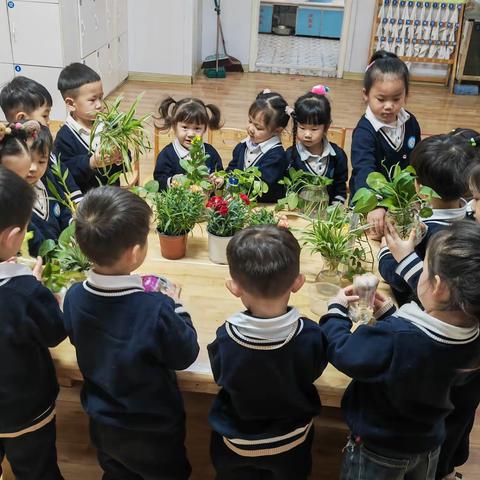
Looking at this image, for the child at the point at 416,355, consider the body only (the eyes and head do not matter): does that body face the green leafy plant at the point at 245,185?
yes

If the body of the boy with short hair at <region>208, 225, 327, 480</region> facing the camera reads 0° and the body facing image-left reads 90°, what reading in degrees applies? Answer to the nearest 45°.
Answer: approximately 180°

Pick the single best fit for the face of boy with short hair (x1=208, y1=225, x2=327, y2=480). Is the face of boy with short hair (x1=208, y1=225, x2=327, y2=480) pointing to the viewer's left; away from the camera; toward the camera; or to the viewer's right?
away from the camera

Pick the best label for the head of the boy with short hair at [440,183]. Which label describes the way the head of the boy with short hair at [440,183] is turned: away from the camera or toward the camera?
away from the camera

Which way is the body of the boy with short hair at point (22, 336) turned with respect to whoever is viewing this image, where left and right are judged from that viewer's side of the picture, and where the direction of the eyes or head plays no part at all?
facing away from the viewer and to the right of the viewer

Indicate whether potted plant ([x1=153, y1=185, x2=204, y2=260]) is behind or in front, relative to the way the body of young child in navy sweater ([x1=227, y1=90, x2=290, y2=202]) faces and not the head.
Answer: in front

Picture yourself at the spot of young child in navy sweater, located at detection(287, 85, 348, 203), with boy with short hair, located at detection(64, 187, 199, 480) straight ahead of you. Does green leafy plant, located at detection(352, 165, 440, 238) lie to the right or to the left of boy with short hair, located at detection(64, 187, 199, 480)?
left

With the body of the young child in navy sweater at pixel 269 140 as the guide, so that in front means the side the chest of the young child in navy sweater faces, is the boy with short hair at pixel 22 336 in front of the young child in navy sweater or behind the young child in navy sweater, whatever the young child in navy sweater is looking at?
in front

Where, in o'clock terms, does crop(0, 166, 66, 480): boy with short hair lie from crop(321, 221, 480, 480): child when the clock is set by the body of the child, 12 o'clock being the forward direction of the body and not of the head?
The boy with short hair is roughly at 10 o'clock from the child.

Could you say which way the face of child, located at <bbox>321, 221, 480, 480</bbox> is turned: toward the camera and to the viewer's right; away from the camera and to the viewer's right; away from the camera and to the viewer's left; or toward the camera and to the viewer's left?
away from the camera and to the viewer's left

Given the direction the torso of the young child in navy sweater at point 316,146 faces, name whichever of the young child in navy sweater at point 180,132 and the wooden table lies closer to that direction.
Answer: the wooden table

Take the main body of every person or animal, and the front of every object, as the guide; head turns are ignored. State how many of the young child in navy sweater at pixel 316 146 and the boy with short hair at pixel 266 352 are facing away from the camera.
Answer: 1
